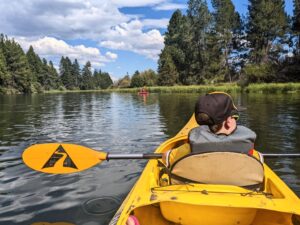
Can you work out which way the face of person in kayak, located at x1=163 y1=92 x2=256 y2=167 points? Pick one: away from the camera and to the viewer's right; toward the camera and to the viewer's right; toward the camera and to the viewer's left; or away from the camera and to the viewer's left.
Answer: away from the camera and to the viewer's right

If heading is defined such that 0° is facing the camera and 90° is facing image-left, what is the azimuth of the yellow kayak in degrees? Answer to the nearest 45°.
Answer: approximately 180°

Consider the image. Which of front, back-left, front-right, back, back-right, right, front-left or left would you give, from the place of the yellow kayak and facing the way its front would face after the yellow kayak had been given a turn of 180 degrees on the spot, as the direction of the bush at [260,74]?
back
